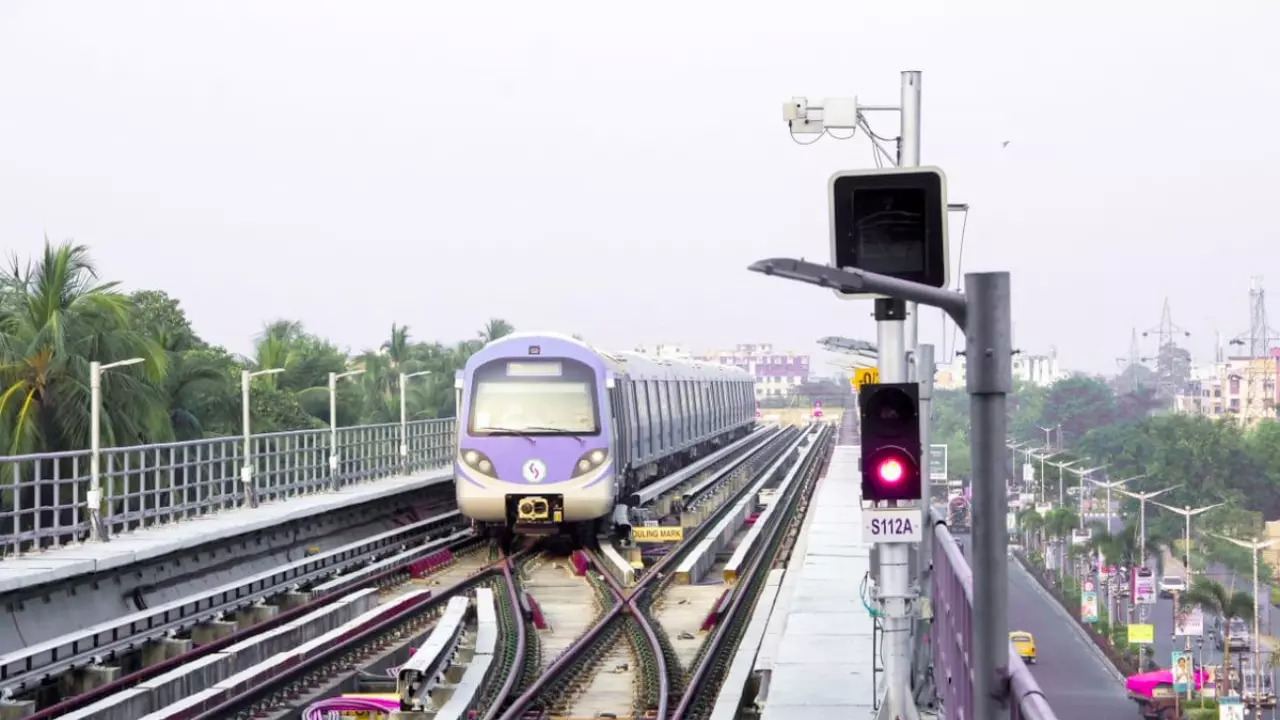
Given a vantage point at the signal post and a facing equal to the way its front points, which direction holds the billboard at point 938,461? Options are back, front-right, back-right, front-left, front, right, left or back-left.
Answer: back

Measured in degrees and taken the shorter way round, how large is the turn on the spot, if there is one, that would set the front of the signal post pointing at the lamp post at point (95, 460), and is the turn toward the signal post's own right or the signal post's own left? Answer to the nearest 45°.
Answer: approximately 135° to the signal post's own right

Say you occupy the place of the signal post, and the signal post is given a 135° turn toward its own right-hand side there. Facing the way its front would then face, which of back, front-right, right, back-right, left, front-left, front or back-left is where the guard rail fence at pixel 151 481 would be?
front

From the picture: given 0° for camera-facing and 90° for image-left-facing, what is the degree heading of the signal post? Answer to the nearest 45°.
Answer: approximately 0°

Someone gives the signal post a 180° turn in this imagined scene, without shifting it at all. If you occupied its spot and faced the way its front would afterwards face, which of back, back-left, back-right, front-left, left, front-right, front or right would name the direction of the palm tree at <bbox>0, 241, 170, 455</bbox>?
front-left

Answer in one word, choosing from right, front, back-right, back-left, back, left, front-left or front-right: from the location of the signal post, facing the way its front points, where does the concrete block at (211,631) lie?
back-right

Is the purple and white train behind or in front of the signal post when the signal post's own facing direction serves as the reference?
behind
